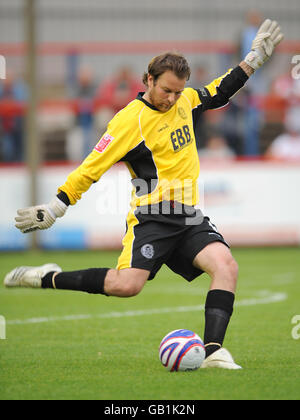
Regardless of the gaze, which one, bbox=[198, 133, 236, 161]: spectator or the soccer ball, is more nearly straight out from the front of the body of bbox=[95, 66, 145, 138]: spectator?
the soccer ball

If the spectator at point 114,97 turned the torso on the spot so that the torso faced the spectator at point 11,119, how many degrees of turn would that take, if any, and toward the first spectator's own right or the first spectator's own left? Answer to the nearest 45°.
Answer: approximately 90° to the first spectator's own right

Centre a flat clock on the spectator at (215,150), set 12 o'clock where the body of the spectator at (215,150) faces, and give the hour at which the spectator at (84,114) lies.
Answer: the spectator at (84,114) is roughly at 3 o'clock from the spectator at (215,150).

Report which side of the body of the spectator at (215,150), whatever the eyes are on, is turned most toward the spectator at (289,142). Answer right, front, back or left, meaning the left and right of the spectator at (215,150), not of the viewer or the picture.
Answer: left

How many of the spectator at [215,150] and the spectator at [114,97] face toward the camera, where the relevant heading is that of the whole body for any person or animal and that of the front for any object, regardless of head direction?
2

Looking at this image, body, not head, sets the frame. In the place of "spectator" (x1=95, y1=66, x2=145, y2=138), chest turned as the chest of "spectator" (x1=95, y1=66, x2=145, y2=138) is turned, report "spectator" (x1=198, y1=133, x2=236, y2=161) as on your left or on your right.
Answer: on your left

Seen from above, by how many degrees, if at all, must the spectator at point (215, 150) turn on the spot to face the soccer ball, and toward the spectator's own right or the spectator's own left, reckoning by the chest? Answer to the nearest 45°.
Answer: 0° — they already face it

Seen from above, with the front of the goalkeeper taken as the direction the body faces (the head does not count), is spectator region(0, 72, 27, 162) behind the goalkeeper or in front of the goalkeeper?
behind

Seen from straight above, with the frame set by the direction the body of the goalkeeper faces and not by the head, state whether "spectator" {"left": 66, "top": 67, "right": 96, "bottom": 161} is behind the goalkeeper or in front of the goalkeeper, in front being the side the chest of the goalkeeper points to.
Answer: behind

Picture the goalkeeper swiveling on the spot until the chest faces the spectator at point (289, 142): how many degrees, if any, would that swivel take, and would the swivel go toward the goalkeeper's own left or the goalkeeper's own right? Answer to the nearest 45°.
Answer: approximately 135° to the goalkeeper's own left

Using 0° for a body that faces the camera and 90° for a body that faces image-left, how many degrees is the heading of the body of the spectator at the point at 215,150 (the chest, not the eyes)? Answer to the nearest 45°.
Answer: approximately 0°
